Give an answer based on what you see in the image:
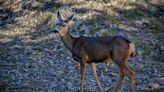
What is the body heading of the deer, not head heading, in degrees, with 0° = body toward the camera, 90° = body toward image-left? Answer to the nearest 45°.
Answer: approximately 90°
